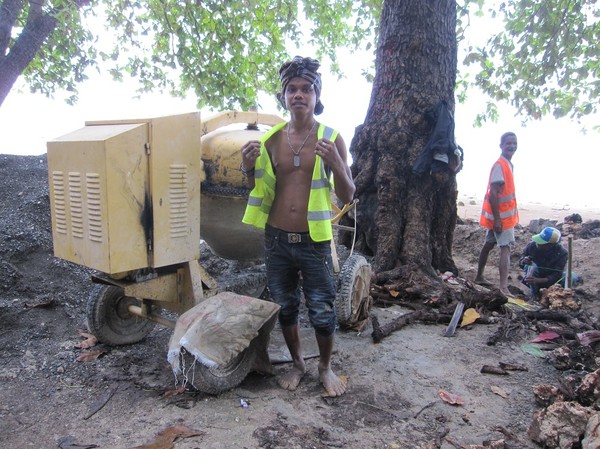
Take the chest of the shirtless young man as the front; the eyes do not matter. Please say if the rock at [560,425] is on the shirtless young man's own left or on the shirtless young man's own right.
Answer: on the shirtless young man's own left

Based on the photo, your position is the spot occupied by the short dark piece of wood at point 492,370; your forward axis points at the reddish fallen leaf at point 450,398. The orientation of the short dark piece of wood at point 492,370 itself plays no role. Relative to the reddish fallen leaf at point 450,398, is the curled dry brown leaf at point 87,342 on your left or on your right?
right

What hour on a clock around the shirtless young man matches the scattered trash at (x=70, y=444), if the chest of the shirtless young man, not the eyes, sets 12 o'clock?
The scattered trash is roughly at 2 o'clock from the shirtless young man.

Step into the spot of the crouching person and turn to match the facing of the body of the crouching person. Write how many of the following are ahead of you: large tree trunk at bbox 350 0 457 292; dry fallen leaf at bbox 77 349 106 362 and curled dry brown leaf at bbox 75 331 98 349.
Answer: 3

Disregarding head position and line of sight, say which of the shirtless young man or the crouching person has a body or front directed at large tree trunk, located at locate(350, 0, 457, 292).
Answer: the crouching person

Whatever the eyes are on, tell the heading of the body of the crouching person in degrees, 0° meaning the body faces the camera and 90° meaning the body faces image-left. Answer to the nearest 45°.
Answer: approximately 45°

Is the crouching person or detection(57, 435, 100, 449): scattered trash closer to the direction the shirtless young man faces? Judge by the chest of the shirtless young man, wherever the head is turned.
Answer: the scattered trash

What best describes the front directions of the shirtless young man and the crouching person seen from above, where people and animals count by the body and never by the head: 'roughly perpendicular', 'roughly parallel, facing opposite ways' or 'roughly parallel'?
roughly perpendicular

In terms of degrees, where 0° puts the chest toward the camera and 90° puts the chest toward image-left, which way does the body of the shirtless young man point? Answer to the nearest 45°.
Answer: approximately 0°
